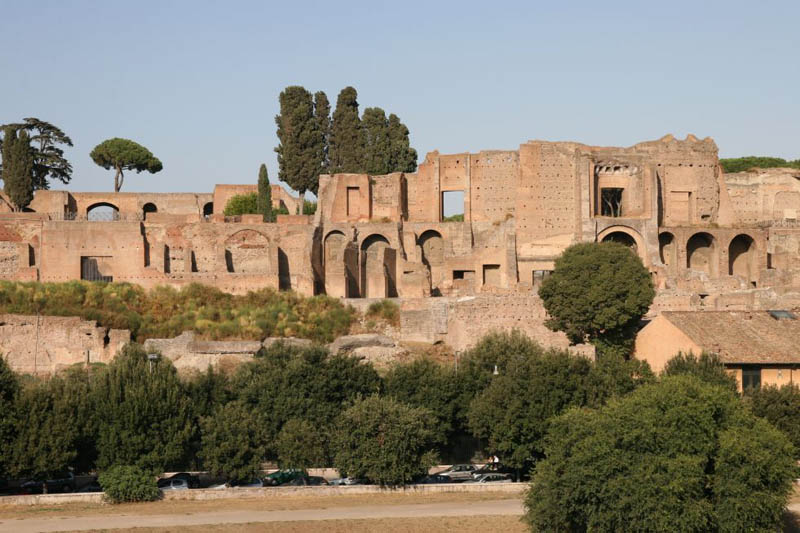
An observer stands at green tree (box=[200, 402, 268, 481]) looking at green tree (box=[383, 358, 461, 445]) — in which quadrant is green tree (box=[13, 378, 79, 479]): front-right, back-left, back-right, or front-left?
back-left

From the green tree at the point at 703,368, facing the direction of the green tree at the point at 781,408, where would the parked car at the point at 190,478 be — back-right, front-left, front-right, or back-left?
back-right
